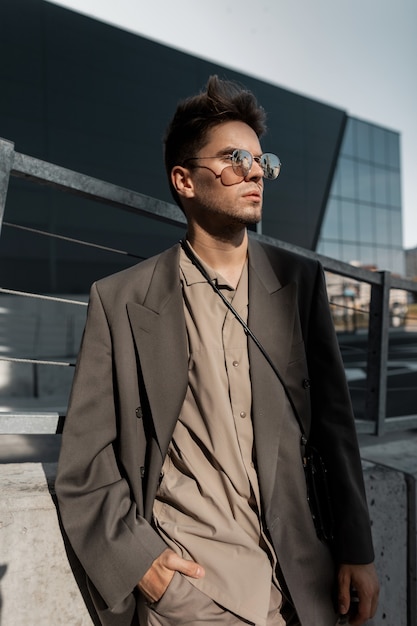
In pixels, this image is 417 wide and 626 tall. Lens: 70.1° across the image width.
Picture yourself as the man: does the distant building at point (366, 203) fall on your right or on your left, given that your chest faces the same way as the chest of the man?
on your left

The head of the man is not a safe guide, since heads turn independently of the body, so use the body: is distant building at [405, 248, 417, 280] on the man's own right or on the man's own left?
on the man's own left

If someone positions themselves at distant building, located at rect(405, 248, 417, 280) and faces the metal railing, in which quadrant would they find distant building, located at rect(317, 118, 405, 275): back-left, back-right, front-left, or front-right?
front-right

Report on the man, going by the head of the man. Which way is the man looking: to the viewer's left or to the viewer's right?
to the viewer's right

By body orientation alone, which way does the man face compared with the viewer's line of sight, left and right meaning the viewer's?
facing the viewer and to the right of the viewer
